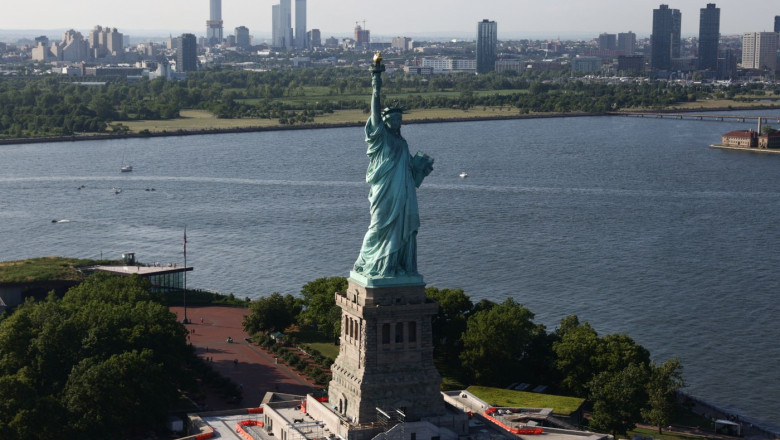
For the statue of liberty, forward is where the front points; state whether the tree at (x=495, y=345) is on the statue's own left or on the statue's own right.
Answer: on the statue's own left

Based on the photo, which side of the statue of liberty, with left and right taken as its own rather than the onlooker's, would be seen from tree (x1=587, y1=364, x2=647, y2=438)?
left

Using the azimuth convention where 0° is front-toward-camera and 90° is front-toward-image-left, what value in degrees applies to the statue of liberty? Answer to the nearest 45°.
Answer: approximately 315°

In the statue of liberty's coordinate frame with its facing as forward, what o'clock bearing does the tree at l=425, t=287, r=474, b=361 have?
The tree is roughly at 8 o'clock from the statue of liberty.

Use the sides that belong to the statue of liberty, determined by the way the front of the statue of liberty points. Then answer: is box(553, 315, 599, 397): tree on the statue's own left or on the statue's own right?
on the statue's own left

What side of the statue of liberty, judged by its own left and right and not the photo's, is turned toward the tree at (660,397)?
left
